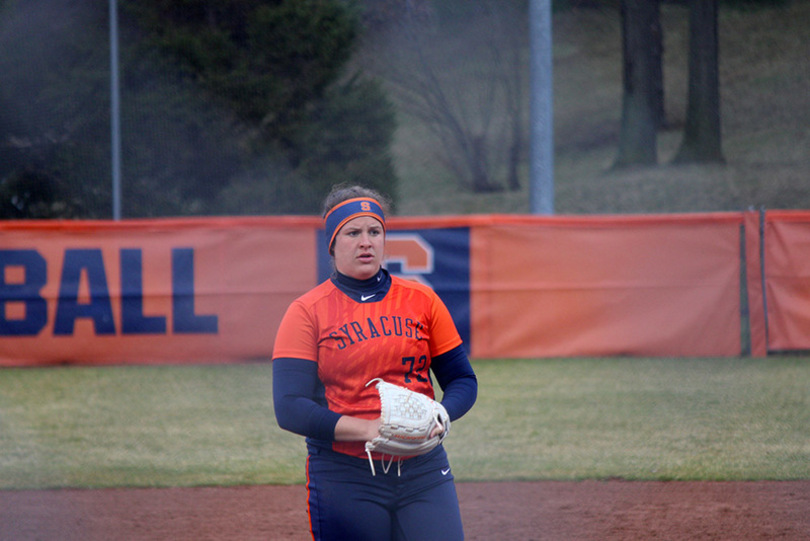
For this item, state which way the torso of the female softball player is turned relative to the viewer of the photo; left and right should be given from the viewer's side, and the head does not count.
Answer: facing the viewer

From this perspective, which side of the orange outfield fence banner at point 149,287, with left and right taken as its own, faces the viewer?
front

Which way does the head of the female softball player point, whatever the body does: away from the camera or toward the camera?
toward the camera

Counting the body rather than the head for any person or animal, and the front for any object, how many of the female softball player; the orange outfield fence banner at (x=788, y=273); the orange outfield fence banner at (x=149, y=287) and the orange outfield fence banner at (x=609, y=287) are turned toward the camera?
4

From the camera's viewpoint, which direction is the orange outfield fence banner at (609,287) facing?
toward the camera

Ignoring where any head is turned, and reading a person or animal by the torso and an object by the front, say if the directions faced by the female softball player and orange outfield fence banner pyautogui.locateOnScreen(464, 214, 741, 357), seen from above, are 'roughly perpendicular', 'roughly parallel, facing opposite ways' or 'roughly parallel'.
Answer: roughly parallel

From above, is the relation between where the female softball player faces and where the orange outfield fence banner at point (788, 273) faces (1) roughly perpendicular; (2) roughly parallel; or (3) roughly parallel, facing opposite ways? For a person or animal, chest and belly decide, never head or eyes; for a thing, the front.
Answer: roughly parallel

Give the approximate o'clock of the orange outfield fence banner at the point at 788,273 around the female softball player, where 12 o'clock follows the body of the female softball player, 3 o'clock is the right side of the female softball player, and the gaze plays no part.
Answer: The orange outfield fence banner is roughly at 7 o'clock from the female softball player.

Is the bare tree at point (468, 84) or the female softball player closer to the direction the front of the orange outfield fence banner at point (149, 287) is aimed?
the female softball player

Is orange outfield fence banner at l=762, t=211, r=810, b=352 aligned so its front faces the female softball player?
yes

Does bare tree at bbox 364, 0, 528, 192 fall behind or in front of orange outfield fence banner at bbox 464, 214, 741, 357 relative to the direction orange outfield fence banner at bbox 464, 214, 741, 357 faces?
behind

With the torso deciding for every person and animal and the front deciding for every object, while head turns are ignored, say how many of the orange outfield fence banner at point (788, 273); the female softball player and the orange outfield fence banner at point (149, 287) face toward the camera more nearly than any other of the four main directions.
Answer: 3

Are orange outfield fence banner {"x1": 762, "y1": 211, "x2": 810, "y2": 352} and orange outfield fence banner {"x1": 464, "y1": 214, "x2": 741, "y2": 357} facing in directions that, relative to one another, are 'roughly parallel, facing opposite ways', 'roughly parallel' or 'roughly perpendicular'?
roughly parallel
